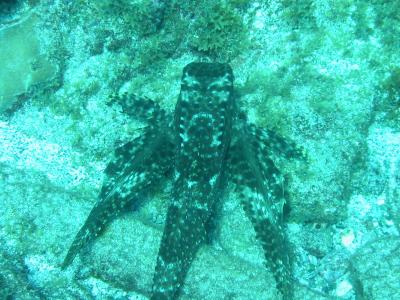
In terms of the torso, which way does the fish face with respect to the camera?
away from the camera

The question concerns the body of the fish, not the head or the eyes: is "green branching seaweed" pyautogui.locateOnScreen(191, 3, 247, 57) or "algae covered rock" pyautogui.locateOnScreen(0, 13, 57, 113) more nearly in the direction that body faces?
the green branching seaweed

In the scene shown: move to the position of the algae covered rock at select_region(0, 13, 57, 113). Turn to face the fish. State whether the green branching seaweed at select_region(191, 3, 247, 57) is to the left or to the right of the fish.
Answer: left

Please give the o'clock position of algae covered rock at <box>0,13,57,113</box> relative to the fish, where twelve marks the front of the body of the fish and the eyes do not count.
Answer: The algae covered rock is roughly at 10 o'clock from the fish.

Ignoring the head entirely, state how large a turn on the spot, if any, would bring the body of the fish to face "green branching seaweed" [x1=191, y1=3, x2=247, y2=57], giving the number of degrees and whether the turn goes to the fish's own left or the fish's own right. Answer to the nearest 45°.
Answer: approximately 45° to the fish's own right
